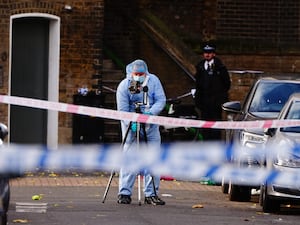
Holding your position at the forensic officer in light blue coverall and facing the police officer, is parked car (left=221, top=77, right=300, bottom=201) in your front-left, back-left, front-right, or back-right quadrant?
front-right

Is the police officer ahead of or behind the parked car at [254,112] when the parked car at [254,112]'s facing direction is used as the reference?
behind

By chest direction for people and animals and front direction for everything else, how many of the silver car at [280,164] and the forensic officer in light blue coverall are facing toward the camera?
2

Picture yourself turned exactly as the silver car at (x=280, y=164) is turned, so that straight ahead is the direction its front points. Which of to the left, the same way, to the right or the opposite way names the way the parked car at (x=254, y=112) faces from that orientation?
the same way

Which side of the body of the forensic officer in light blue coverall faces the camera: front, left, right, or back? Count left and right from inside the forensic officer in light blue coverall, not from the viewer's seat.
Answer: front

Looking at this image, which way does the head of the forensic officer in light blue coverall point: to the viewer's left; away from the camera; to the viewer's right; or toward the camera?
toward the camera

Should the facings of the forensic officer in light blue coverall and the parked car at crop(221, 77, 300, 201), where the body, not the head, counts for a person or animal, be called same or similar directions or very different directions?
same or similar directions

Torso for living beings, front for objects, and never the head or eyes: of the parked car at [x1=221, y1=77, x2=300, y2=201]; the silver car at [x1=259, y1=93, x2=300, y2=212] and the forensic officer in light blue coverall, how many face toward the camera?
3

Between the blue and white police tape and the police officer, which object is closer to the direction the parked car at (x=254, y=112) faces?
the blue and white police tape

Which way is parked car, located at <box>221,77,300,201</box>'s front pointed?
toward the camera

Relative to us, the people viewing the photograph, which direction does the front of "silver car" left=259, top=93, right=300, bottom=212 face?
facing the viewer

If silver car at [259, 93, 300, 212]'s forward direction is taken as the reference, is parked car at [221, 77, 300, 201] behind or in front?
behind
